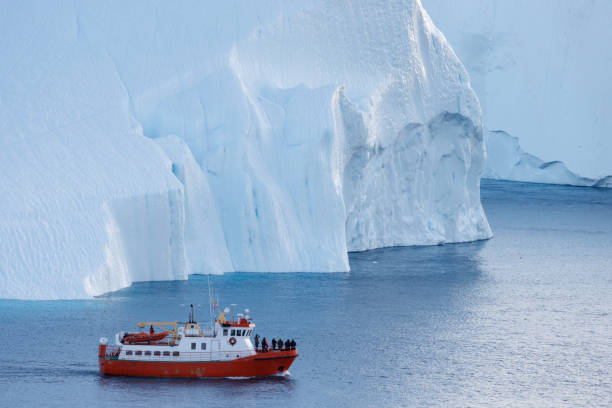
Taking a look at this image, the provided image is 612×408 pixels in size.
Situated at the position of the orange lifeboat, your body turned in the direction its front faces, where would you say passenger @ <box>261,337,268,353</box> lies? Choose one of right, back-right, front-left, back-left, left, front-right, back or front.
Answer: front

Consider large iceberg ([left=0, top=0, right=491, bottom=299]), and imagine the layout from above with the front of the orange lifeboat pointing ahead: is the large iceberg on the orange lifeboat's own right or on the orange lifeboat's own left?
on the orange lifeboat's own left

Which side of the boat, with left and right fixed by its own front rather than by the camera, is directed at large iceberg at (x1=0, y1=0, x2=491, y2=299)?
left

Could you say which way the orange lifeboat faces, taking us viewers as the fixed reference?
facing to the right of the viewer

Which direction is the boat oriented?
to the viewer's right
